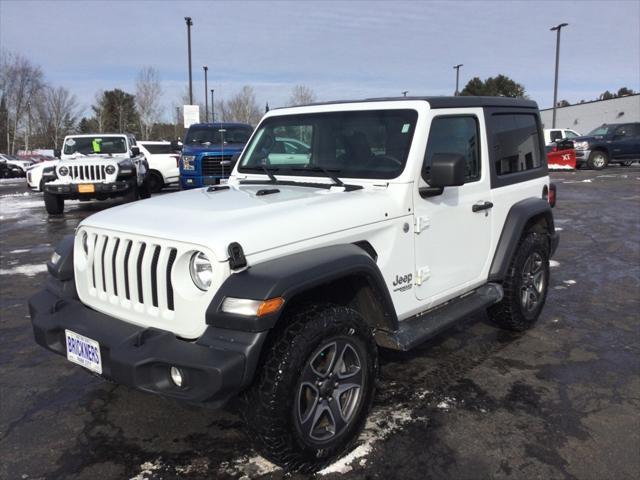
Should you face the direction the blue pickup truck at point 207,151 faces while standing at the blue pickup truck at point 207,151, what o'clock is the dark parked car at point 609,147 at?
The dark parked car is roughly at 8 o'clock from the blue pickup truck.

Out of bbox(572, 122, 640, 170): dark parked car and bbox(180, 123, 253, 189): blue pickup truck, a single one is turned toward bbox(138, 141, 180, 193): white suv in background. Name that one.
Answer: the dark parked car

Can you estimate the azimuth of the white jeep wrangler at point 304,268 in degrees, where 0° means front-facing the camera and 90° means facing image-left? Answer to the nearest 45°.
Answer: approximately 45°

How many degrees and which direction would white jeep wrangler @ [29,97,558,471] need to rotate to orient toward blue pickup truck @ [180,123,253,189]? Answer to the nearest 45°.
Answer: approximately 135° to its right

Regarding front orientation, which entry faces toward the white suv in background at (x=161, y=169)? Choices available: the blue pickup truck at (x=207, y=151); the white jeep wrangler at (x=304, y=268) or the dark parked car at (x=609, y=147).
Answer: the dark parked car

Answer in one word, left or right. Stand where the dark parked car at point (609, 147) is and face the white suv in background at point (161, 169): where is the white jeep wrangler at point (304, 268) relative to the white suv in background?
left

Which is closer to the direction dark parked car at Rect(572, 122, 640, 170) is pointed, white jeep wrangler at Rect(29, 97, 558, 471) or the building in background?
the white jeep wrangler

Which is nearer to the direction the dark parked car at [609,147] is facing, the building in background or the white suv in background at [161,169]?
the white suv in background

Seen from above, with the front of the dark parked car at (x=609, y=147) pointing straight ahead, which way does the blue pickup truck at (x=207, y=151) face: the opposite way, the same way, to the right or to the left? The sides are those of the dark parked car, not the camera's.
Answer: to the left

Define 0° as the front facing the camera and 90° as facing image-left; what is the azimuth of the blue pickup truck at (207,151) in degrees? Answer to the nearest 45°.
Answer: approximately 0°

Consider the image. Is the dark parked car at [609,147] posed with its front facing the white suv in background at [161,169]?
yes
